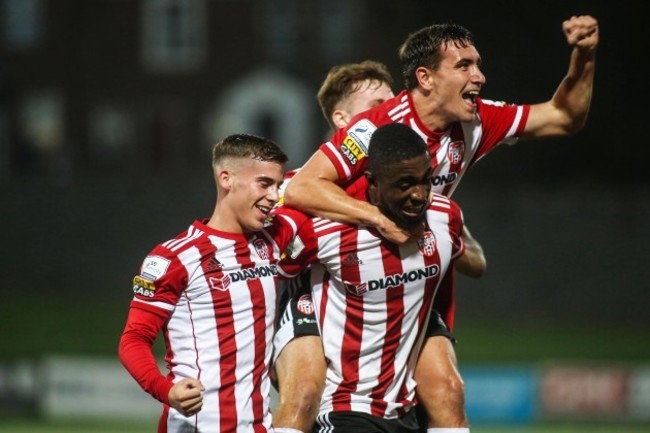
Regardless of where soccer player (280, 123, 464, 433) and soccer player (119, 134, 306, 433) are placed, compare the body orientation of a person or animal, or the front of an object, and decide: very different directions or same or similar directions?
same or similar directions

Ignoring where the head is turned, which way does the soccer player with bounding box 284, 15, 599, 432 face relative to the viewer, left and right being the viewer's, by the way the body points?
facing the viewer and to the right of the viewer

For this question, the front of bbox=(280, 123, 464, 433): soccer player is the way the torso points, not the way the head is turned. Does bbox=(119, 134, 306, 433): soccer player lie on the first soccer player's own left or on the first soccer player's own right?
on the first soccer player's own right

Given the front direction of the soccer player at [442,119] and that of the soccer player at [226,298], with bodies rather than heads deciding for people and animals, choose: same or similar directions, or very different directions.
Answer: same or similar directions
